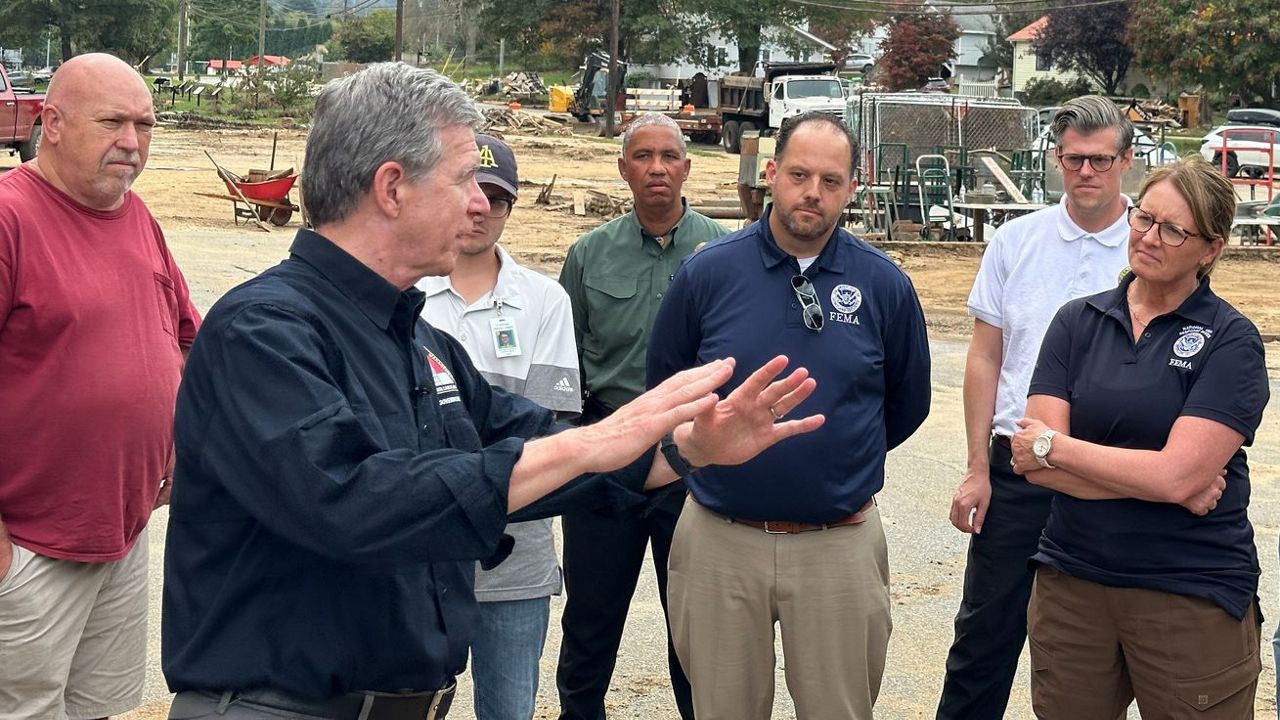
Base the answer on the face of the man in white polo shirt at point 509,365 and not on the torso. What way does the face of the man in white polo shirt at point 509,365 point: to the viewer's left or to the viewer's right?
to the viewer's left

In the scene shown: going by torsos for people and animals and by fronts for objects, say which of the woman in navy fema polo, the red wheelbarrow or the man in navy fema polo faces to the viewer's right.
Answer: the red wheelbarrow

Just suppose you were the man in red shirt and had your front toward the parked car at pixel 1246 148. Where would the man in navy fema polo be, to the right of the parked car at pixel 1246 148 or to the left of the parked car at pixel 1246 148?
right

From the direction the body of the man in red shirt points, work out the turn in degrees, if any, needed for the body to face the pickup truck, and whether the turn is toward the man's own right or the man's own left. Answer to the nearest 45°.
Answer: approximately 135° to the man's own left

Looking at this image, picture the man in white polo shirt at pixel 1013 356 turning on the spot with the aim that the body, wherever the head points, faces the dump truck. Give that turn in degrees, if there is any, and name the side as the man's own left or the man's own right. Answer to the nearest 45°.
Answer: approximately 180°

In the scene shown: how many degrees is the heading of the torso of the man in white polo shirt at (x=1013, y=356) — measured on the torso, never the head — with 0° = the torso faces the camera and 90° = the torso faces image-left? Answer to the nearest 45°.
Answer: approximately 0°

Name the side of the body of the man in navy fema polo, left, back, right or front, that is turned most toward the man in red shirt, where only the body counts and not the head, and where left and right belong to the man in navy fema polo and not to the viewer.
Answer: right

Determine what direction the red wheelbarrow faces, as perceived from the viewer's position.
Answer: facing to the right of the viewer
